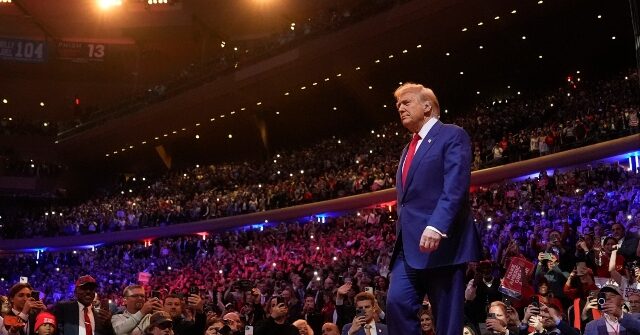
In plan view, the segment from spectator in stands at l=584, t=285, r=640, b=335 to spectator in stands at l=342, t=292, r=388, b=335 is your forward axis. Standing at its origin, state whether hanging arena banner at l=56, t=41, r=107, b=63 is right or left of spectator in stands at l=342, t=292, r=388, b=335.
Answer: right

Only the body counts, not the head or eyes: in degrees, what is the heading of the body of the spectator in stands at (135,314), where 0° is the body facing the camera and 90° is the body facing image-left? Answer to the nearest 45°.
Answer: approximately 315°

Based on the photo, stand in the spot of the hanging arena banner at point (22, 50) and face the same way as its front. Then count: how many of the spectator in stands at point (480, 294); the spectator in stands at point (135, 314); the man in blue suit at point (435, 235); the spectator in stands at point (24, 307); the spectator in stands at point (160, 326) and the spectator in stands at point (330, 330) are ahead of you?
6

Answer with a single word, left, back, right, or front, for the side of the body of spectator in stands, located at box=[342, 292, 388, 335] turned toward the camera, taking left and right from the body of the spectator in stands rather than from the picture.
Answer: front

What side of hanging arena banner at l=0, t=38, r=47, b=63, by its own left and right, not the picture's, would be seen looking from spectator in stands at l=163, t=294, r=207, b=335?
front

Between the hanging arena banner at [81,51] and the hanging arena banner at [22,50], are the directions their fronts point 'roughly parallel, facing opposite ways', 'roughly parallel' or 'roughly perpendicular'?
roughly parallel

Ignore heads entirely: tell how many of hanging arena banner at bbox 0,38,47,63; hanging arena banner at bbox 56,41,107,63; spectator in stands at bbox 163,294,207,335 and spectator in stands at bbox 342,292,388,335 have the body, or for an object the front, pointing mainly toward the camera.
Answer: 4

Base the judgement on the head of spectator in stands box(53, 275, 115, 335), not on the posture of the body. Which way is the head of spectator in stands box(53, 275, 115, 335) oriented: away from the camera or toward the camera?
toward the camera

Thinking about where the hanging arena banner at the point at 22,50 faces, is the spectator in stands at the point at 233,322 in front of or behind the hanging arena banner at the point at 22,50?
in front

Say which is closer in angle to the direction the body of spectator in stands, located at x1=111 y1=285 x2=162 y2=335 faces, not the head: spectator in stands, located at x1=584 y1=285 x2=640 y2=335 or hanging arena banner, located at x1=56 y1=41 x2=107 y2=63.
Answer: the spectator in stands

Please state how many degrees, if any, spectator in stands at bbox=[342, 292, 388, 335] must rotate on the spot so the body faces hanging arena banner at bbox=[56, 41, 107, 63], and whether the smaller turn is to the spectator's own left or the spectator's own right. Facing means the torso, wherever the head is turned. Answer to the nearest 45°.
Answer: approximately 135° to the spectator's own right

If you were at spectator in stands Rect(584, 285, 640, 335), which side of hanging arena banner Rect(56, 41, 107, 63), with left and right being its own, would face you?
front

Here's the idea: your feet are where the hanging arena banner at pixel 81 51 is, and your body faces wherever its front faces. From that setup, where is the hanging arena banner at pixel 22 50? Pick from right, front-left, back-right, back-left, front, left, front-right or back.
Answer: right
